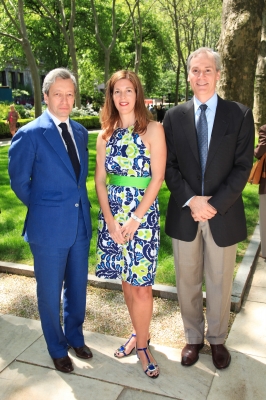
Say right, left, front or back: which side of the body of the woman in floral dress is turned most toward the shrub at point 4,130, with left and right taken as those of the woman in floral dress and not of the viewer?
back

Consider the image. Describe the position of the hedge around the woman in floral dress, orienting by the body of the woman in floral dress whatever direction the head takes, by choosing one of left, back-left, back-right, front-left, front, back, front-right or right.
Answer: back

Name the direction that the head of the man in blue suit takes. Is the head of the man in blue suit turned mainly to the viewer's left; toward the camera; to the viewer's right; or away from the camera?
toward the camera

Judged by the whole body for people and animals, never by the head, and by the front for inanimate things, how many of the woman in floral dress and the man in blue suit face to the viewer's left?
0

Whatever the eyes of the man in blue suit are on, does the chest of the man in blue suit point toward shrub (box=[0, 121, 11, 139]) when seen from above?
no

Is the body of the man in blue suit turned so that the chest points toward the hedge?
no

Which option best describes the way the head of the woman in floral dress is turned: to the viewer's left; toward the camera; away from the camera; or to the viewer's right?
toward the camera

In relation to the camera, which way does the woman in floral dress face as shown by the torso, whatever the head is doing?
toward the camera

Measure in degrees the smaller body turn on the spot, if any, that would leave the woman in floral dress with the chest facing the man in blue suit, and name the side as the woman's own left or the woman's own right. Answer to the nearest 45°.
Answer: approximately 90° to the woman's own right

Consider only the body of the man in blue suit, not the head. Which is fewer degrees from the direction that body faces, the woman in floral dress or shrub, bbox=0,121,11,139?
the woman in floral dress
